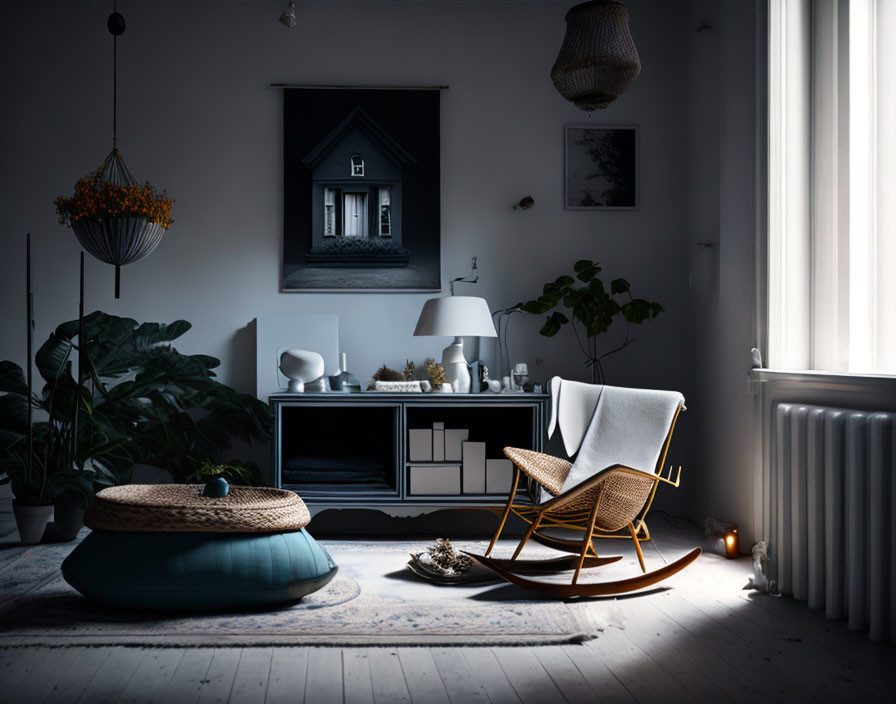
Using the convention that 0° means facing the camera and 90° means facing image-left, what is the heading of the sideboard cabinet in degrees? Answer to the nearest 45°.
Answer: approximately 0°

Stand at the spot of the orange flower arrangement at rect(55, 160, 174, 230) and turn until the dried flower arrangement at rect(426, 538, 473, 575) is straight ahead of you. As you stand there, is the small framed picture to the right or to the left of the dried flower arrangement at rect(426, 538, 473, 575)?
left

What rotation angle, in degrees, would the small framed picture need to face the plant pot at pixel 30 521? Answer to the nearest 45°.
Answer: approximately 45° to its right

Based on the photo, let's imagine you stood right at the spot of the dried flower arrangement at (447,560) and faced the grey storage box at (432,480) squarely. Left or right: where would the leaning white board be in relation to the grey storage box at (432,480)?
left

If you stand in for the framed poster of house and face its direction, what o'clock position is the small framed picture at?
The small framed picture is roughly at 9 o'clock from the framed poster of house.

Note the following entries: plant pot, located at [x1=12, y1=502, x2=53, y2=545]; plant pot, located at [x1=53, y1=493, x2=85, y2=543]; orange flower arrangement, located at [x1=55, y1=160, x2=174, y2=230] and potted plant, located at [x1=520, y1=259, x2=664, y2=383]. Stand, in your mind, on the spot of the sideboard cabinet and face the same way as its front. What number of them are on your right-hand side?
3

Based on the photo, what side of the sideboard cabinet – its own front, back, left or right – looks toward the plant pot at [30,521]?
right

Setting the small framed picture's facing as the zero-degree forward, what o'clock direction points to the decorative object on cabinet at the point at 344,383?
The decorative object on cabinet is roughly at 2 o'clock from the small framed picture.

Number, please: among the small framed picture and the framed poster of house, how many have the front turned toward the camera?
2
